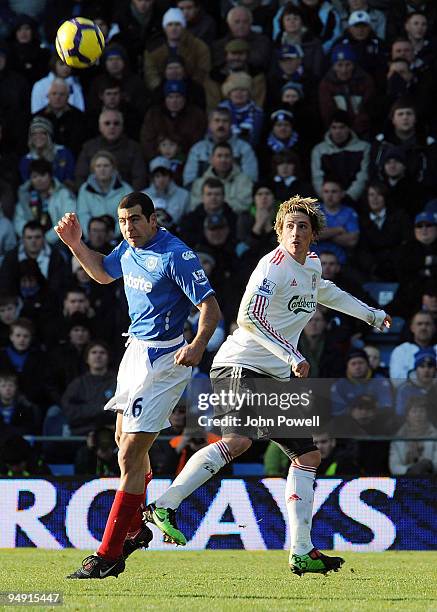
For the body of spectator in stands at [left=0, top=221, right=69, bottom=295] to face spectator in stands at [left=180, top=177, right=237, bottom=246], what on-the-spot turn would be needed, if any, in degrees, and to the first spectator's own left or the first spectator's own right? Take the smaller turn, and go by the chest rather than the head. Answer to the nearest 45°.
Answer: approximately 90° to the first spectator's own left

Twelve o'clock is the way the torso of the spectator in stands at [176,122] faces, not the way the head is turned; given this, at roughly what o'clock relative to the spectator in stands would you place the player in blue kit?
The player in blue kit is roughly at 12 o'clock from the spectator in stands.

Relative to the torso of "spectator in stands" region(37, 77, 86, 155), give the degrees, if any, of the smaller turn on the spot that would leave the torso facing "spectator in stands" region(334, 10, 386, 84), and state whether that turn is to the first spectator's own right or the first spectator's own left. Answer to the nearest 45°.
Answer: approximately 90° to the first spectator's own left

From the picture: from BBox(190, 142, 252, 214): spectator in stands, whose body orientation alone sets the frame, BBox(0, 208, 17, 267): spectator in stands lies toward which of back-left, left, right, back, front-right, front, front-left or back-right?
right

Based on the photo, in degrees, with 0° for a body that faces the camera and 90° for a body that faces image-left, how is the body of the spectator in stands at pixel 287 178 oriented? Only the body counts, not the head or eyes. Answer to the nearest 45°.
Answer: approximately 0°

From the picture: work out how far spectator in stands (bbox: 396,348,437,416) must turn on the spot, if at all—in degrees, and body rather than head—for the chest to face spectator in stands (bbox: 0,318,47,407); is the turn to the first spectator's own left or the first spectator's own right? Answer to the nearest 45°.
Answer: approximately 90° to the first spectator's own right

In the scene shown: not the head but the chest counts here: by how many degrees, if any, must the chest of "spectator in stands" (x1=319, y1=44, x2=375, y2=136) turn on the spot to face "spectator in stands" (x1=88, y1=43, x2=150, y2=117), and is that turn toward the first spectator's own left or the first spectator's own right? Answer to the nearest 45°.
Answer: approximately 90° to the first spectator's own right

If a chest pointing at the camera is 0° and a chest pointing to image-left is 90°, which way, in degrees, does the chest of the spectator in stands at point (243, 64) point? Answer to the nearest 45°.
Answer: approximately 0°

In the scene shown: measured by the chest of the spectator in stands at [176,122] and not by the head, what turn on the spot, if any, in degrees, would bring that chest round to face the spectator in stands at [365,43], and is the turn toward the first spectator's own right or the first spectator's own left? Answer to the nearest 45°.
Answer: approximately 90° to the first spectator's own left
